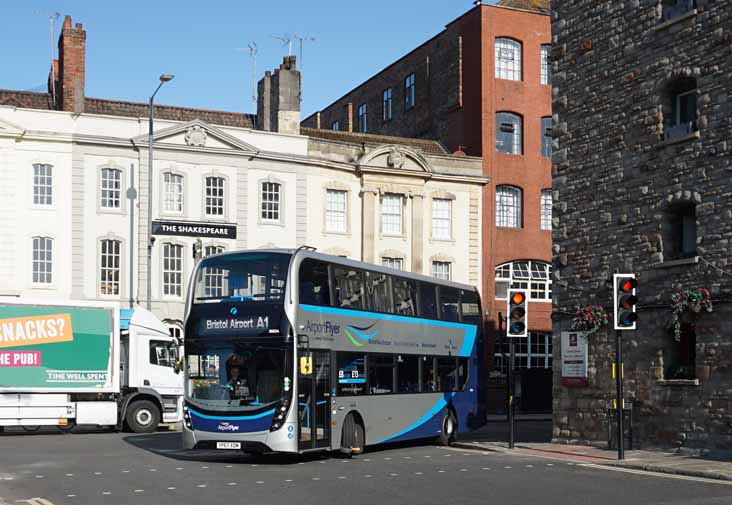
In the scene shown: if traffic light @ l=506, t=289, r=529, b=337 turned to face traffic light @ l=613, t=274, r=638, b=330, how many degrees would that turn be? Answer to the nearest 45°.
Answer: approximately 45° to its left

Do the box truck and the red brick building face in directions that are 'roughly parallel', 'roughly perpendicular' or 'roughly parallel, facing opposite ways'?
roughly perpendicular

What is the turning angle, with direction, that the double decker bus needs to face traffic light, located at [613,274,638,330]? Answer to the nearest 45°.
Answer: approximately 135° to its left

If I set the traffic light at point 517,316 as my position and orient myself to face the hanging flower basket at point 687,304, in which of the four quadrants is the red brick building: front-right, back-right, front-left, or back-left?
back-left

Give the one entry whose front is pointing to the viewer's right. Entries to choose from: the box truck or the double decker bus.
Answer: the box truck

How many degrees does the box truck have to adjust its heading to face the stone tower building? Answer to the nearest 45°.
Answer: approximately 45° to its right

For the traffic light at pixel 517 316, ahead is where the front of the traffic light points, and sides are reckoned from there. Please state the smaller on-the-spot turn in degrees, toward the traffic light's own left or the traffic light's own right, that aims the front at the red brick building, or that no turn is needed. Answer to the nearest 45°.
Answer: approximately 180°

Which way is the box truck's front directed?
to the viewer's right

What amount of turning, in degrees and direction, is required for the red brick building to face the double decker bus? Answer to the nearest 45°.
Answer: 0° — it already faces it

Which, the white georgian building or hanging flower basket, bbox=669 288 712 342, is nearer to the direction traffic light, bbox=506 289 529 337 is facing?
the hanging flower basket

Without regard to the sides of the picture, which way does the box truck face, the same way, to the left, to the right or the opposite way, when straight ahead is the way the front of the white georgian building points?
to the left
